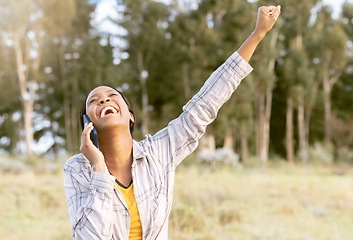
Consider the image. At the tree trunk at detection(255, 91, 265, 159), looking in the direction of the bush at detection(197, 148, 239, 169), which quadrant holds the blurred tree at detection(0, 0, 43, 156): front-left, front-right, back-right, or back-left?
front-right

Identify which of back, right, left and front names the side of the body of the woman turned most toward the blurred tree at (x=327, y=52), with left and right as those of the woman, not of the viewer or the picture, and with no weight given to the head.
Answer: back

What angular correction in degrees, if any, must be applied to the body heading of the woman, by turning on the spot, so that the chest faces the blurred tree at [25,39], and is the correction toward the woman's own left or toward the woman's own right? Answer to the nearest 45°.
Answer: approximately 180°

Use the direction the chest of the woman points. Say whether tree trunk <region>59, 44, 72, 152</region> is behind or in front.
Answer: behind

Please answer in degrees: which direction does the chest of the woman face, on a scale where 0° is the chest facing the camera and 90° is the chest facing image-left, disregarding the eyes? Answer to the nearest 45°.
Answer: approximately 0°

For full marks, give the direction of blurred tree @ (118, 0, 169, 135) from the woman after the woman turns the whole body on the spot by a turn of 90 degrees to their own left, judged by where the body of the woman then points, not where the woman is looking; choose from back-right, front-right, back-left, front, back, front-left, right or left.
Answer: left

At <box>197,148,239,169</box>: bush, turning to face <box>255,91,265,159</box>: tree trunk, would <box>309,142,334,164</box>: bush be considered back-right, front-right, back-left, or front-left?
front-right

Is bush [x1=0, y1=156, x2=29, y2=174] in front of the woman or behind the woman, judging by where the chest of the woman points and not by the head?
behind

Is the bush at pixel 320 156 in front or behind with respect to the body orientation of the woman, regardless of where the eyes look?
behind

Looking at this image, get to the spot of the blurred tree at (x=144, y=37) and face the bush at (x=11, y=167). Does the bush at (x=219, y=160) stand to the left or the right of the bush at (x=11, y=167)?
left

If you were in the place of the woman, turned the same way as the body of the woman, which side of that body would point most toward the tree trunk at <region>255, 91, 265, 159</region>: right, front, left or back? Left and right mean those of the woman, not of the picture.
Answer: back

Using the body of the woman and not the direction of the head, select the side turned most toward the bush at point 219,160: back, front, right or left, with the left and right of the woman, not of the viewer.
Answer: back
